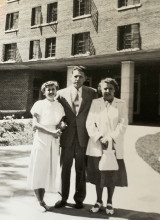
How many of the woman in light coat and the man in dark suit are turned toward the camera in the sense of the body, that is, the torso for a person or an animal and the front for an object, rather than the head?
2

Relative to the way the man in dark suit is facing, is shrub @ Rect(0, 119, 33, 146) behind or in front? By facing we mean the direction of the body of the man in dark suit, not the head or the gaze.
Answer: behind

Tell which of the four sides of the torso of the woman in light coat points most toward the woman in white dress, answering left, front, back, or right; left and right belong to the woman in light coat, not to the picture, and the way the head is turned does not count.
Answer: right

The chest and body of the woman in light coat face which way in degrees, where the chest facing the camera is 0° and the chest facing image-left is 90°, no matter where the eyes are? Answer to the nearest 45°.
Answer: approximately 0°

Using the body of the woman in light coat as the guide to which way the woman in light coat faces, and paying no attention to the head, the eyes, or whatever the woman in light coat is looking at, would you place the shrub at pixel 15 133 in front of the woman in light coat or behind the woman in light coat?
behind

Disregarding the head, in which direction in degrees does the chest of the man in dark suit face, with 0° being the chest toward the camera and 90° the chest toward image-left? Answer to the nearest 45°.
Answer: approximately 0°
